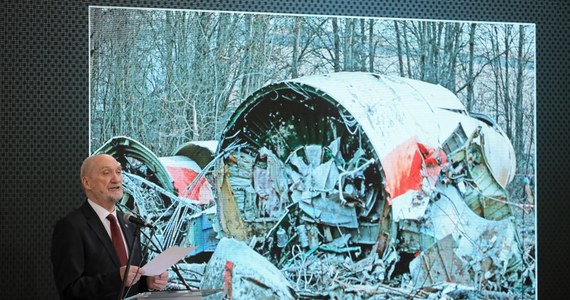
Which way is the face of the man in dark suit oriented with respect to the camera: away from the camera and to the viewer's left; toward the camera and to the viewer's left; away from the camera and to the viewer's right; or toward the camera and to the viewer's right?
toward the camera and to the viewer's right

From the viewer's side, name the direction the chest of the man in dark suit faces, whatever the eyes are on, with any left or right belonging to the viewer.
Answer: facing the viewer and to the right of the viewer
